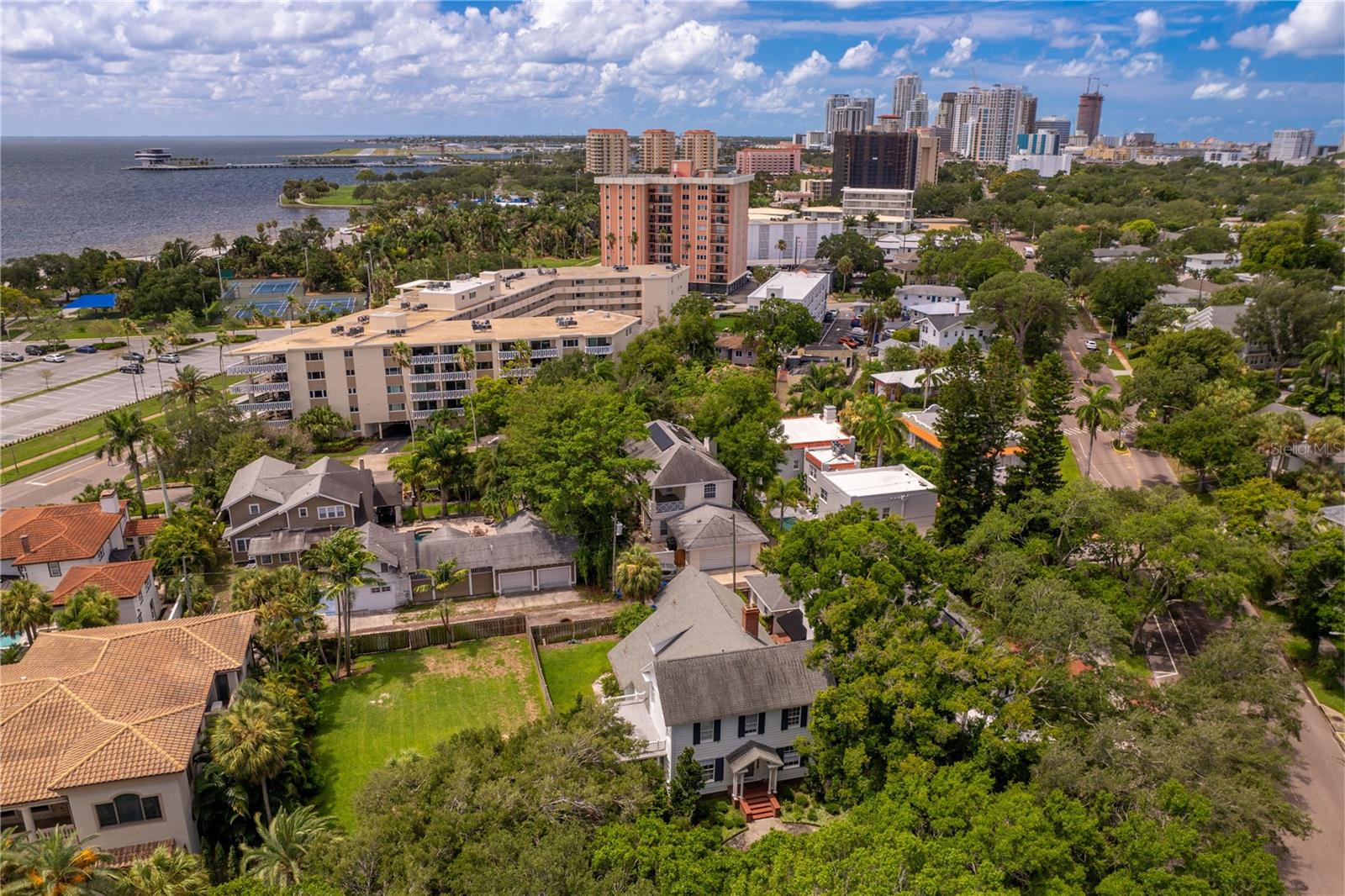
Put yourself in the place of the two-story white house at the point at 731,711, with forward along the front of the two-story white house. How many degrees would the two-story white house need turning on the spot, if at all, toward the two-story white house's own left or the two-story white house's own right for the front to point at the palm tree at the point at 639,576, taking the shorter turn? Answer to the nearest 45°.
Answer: approximately 180°

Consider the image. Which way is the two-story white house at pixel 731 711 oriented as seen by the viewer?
toward the camera

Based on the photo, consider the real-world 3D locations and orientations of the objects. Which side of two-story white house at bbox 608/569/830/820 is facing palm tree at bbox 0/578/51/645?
right

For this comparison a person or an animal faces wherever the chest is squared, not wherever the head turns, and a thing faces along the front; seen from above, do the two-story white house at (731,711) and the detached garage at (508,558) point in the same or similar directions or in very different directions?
same or similar directions

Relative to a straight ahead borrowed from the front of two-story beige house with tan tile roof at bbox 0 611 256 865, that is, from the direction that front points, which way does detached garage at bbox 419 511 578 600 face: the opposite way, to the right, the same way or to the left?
the same way

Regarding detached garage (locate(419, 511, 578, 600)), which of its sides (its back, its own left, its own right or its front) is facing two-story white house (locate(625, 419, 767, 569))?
left

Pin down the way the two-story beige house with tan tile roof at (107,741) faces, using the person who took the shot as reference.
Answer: facing the viewer

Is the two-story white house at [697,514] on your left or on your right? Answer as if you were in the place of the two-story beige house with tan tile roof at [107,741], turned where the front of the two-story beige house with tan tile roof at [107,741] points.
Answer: on your left

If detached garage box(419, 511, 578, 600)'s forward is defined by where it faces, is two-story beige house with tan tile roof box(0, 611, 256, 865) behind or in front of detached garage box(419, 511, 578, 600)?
in front

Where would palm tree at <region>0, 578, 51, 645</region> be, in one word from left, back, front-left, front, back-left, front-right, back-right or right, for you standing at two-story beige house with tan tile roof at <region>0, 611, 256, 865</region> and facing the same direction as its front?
back

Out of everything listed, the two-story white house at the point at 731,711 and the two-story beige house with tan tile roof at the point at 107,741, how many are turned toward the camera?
2

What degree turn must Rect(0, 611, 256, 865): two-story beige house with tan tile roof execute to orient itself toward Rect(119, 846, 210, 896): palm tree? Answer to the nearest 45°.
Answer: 0° — it already faces it

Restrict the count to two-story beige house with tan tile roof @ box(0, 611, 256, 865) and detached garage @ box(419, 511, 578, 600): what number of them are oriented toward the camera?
2

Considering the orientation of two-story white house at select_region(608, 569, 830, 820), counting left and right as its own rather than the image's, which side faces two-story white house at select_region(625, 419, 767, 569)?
back

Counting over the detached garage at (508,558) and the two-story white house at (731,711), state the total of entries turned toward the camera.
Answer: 2

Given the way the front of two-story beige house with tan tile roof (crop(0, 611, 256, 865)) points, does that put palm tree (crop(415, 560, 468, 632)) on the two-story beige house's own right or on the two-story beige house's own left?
on the two-story beige house's own left

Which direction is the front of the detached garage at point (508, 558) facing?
toward the camera
